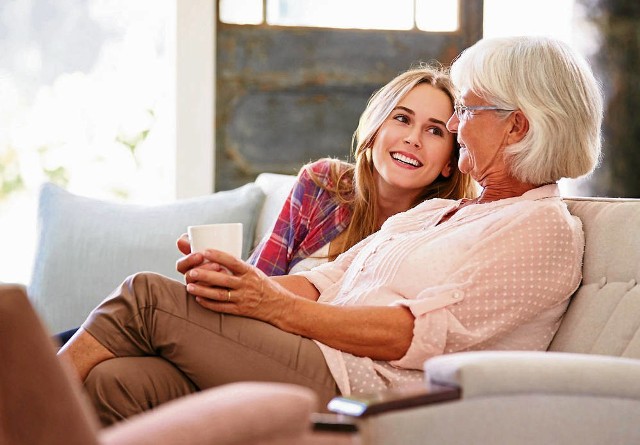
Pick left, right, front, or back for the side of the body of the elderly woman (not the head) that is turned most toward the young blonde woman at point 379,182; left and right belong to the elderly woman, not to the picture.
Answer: right

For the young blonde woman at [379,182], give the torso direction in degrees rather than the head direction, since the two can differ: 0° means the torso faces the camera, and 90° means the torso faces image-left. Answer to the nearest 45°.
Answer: approximately 0°

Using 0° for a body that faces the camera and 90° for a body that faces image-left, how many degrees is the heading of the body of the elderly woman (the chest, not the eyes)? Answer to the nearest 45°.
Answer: approximately 90°

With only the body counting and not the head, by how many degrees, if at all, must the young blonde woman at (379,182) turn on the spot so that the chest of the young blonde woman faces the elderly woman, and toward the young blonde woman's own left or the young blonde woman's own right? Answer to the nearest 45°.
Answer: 0° — they already face them

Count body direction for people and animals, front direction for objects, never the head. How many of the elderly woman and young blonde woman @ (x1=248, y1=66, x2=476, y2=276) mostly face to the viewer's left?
1
